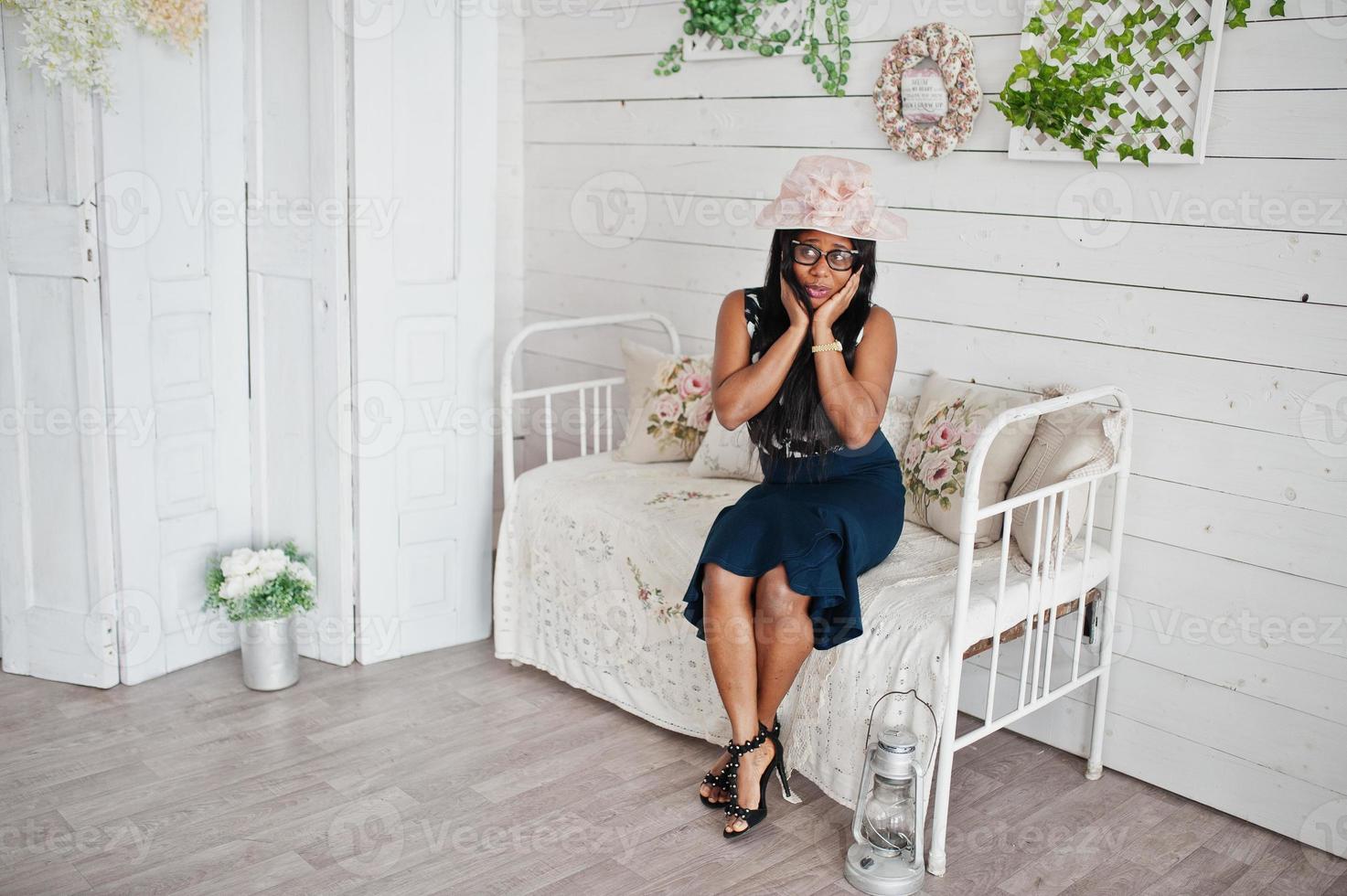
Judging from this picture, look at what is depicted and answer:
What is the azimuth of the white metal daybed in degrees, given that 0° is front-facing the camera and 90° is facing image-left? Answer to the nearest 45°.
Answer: approximately 45°
